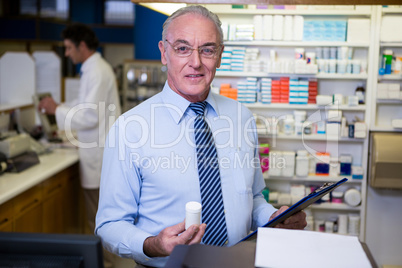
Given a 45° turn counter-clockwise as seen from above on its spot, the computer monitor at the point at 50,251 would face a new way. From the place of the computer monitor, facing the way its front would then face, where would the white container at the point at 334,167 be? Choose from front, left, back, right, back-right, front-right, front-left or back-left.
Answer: right

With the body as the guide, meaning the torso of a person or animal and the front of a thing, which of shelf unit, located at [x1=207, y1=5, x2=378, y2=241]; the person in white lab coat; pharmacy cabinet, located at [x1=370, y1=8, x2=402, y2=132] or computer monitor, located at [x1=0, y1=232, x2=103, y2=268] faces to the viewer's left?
the person in white lab coat

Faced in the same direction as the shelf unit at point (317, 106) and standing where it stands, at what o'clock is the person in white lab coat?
The person in white lab coat is roughly at 3 o'clock from the shelf unit.

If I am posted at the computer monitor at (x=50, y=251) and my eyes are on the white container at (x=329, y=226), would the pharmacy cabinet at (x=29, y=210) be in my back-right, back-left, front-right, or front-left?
front-left

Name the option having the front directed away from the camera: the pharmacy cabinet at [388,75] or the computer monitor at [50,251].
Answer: the computer monitor

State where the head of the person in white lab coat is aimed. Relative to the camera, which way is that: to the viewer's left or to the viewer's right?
to the viewer's left

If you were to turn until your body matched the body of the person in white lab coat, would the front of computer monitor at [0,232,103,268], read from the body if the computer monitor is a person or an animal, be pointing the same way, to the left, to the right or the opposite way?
to the right

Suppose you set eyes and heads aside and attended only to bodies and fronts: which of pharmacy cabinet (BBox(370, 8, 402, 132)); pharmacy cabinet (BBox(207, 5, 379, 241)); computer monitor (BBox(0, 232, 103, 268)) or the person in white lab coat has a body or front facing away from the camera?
the computer monitor

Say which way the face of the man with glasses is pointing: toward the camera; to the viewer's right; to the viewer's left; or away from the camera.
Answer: toward the camera

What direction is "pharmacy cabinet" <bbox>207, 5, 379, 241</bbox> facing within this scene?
toward the camera

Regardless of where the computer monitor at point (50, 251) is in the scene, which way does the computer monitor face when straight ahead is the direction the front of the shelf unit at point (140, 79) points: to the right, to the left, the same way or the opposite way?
the opposite way

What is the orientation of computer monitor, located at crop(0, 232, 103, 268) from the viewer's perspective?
away from the camera

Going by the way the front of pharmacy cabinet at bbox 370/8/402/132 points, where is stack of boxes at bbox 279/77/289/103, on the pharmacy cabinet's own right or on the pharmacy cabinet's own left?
on the pharmacy cabinet's own right

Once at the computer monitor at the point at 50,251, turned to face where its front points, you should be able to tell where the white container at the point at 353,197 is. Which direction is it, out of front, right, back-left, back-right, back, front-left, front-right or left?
front-right

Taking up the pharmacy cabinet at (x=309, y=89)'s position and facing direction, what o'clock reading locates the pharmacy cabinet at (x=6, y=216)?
the pharmacy cabinet at (x=6, y=216) is roughly at 2 o'clock from the pharmacy cabinet at (x=309, y=89).

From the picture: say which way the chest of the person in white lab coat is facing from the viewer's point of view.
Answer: to the viewer's left
